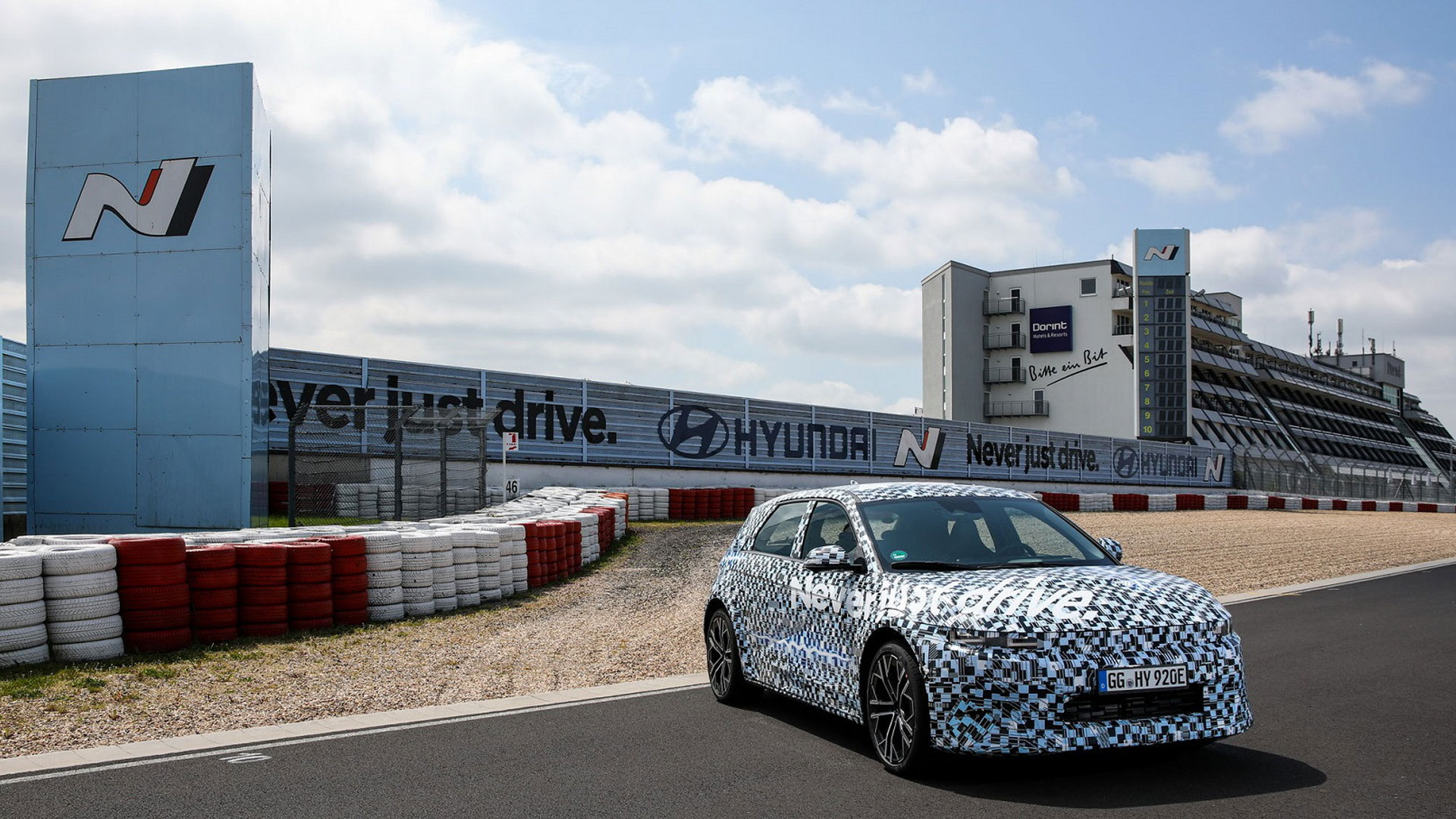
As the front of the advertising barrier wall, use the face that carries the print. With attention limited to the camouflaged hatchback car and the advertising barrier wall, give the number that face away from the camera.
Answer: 0

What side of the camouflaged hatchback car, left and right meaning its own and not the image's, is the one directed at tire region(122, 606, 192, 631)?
back

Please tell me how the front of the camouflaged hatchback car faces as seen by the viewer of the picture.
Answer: facing the viewer and to the right of the viewer

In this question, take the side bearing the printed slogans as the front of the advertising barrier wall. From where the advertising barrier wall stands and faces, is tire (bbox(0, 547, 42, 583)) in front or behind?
in front

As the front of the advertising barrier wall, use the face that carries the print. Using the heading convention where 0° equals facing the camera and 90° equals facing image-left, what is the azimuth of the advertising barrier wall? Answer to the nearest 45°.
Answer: approximately 315°

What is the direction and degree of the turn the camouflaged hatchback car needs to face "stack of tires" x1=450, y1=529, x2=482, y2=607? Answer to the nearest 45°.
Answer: approximately 180°

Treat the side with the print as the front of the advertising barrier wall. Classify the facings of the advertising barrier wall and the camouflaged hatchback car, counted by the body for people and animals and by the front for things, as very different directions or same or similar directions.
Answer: same or similar directions

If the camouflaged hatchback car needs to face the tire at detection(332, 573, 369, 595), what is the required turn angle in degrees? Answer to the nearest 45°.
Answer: approximately 180°

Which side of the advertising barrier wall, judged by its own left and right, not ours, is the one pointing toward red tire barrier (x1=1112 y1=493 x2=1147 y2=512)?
left

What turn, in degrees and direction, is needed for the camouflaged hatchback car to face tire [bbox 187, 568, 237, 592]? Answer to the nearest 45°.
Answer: approximately 180°

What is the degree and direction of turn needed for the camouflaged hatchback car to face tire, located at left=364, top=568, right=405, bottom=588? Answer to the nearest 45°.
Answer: approximately 180°

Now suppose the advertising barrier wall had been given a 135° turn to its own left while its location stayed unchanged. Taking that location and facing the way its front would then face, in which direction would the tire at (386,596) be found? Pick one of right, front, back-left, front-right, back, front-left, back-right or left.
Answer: back

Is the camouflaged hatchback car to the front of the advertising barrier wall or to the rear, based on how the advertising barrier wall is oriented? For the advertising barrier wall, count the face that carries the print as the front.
to the front
